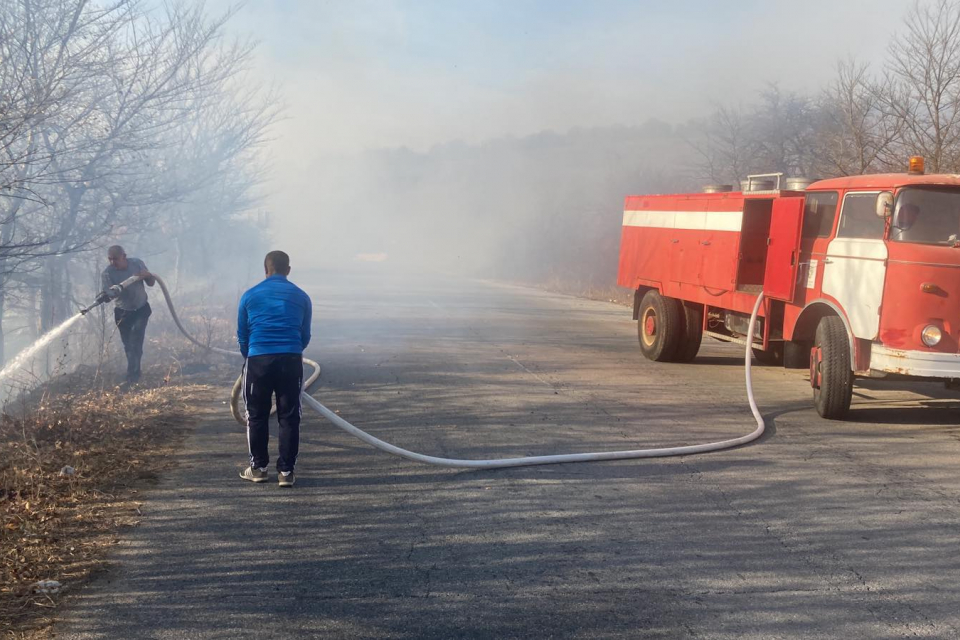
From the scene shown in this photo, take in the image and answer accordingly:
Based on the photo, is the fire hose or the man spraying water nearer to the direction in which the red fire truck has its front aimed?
the fire hose

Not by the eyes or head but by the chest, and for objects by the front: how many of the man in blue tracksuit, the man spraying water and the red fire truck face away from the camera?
1

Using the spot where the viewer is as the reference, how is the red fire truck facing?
facing the viewer and to the right of the viewer

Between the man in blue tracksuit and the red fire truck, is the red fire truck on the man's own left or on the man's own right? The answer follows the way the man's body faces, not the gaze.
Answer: on the man's own right

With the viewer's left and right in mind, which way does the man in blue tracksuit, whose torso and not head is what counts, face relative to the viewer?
facing away from the viewer

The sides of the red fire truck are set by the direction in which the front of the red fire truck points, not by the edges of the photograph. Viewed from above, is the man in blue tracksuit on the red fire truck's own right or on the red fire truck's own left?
on the red fire truck's own right

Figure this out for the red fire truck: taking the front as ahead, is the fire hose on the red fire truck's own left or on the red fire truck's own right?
on the red fire truck's own right

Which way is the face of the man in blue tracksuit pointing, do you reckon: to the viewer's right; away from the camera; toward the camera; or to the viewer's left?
away from the camera

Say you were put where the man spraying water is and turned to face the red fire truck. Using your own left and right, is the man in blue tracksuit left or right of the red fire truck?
right

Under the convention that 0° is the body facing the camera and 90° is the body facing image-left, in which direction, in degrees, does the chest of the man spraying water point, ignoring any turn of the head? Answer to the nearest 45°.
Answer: approximately 45°

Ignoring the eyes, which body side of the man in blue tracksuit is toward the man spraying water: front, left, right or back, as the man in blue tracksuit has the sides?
front
